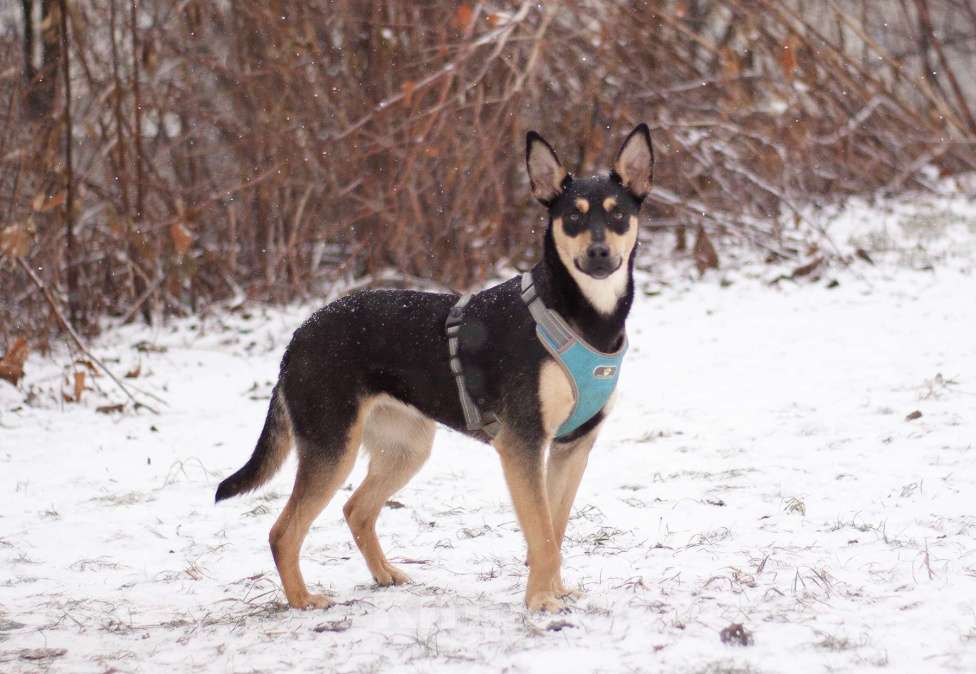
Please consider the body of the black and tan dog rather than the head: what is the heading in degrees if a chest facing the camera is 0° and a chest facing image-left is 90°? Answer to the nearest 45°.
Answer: approximately 315°
